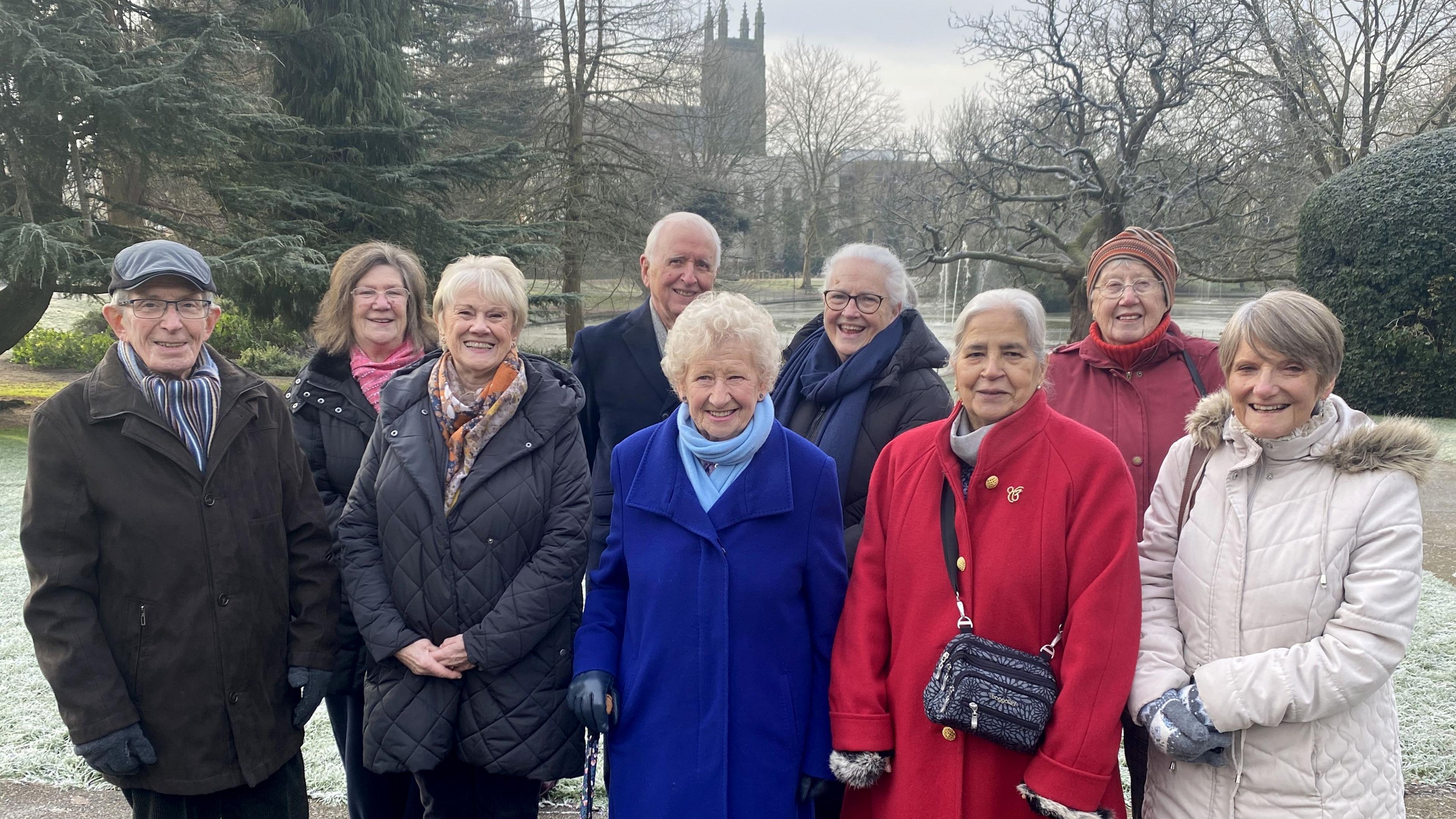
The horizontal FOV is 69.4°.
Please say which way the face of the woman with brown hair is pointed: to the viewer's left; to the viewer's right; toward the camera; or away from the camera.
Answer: toward the camera

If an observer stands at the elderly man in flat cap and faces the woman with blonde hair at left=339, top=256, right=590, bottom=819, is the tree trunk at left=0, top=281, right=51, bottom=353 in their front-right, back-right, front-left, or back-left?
back-left

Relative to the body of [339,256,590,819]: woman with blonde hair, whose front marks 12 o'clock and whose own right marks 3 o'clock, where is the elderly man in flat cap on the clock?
The elderly man in flat cap is roughly at 3 o'clock from the woman with blonde hair.

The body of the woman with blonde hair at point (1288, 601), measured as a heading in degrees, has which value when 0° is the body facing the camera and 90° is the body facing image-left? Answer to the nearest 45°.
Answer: approximately 45°

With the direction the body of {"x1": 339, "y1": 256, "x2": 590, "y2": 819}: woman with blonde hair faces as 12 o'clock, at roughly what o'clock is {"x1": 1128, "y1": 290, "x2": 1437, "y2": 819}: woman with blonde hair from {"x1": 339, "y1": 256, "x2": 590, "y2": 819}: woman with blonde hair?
{"x1": 1128, "y1": 290, "x2": 1437, "y2": 819}: woman with blonde hair is roughly at 10 o'clock from {"x1": 339, "y1": 256, "x2": 590, "y2": 819}: woman with blonde hair.

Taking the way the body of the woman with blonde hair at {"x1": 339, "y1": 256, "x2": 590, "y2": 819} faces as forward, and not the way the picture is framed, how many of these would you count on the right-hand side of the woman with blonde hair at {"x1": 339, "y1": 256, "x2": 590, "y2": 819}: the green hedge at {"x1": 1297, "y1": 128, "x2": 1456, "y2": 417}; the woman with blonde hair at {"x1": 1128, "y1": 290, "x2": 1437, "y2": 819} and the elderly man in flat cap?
1

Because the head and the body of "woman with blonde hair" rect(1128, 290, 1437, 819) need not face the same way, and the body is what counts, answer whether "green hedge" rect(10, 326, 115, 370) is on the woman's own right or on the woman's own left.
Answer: on the woman's own right

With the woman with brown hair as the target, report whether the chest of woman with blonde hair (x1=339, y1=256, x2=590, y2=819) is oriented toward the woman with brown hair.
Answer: no

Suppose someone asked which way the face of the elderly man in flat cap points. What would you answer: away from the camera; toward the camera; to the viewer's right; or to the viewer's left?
toward the camera

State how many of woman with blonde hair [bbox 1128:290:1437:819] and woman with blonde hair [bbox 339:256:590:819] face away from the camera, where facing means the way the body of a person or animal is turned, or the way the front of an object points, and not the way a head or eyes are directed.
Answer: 0

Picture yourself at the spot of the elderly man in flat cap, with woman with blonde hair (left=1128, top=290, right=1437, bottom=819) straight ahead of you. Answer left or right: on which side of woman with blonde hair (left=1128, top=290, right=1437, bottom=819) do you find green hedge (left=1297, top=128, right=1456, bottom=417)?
left

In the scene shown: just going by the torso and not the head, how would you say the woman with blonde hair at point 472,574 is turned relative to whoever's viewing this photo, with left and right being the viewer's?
facing the viewer

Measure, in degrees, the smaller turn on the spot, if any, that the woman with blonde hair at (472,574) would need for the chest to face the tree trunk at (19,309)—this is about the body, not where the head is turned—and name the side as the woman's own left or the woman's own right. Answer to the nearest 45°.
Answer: approximately 135° to the woman's own right

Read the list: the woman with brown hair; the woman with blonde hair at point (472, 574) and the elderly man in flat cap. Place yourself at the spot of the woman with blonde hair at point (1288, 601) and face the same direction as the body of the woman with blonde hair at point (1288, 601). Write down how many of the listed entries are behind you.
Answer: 0

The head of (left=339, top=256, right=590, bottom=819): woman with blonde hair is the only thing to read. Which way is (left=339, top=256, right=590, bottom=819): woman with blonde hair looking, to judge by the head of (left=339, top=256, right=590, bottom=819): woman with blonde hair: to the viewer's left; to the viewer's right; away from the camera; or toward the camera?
toward the camera

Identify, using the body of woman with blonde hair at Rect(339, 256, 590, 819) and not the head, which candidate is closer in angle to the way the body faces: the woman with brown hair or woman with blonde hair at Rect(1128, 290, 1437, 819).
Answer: the woman with blonde hair

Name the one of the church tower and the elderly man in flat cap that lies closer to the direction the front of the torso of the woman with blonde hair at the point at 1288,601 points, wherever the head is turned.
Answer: the elderly man in flat cap

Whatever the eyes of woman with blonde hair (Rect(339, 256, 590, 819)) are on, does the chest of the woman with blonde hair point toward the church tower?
no
